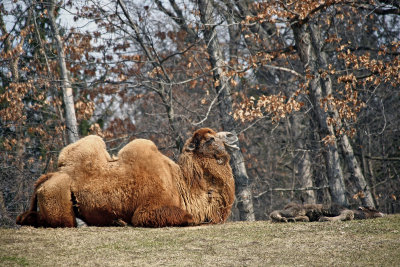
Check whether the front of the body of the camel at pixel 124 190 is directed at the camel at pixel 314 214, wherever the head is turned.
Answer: yes

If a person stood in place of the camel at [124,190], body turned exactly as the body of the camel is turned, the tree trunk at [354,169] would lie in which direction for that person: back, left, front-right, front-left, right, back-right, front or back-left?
front-left

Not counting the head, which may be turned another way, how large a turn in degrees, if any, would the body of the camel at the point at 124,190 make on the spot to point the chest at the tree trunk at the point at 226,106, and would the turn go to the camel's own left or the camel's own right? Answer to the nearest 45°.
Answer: approximately 45° to the camel's own left

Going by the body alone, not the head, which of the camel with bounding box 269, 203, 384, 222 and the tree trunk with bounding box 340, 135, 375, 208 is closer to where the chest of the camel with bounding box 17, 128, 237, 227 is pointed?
the camel

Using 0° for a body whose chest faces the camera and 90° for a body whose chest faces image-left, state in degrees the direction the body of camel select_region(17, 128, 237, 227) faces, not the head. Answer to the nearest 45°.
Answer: approximately 270°

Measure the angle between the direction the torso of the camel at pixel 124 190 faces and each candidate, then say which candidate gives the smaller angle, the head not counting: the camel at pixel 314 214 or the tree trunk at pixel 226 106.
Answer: the camel
